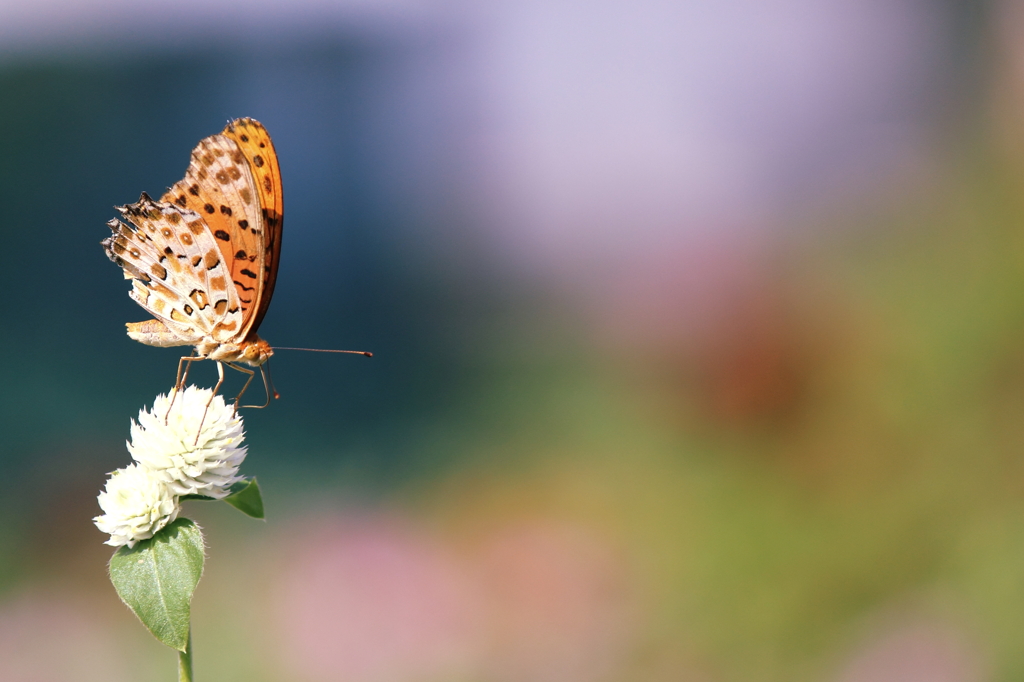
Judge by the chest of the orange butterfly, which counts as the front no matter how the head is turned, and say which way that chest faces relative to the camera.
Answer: to the viewer's right
